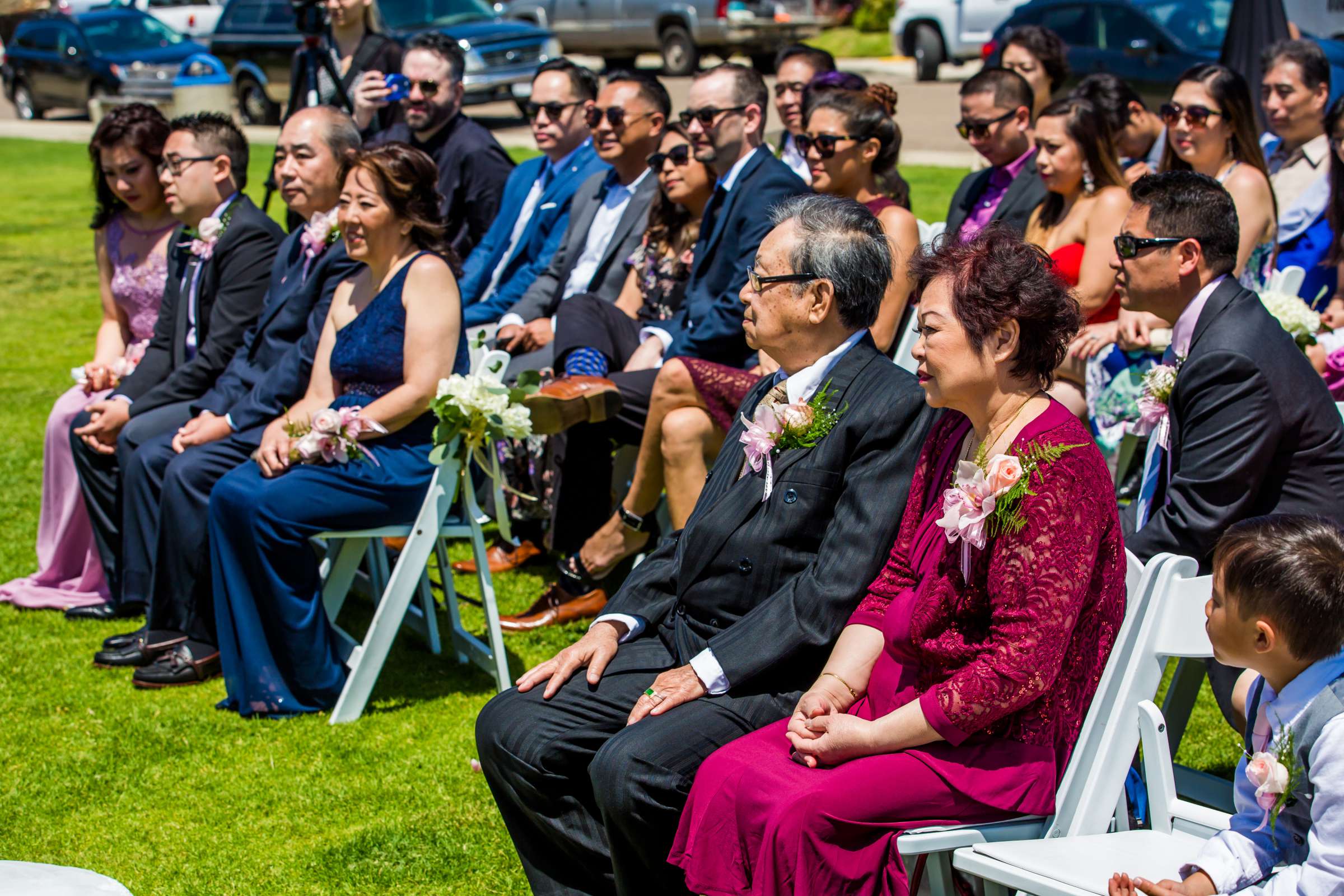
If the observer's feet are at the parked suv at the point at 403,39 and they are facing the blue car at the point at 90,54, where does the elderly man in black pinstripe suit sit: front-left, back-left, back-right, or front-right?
back-left

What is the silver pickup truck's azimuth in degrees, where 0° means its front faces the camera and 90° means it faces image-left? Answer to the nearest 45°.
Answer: approximately 135°

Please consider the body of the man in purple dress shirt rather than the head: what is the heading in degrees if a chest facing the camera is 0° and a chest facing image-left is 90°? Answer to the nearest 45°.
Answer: approximately 45°

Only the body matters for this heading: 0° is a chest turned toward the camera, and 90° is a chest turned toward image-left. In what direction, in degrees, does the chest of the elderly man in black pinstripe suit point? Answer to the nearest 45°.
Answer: approximately 45°

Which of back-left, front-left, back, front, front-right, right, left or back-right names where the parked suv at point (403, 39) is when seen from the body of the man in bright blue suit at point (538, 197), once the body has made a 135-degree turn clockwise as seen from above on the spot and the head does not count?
front

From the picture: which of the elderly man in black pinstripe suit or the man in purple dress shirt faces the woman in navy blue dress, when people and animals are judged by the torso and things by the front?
the man in purple dress shirt

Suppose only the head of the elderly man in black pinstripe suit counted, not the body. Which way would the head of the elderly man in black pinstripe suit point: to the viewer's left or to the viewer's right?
to the viewer's left

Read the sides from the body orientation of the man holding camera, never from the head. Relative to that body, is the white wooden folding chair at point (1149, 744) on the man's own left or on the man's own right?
on the man's own left

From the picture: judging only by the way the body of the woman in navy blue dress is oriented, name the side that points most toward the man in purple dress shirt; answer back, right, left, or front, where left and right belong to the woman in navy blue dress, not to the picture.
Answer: back

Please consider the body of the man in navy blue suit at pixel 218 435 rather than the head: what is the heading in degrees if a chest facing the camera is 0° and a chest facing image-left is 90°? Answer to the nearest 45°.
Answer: approximately 45°

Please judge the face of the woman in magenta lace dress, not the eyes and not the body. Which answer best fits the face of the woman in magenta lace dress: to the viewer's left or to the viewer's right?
to the viewer's left
